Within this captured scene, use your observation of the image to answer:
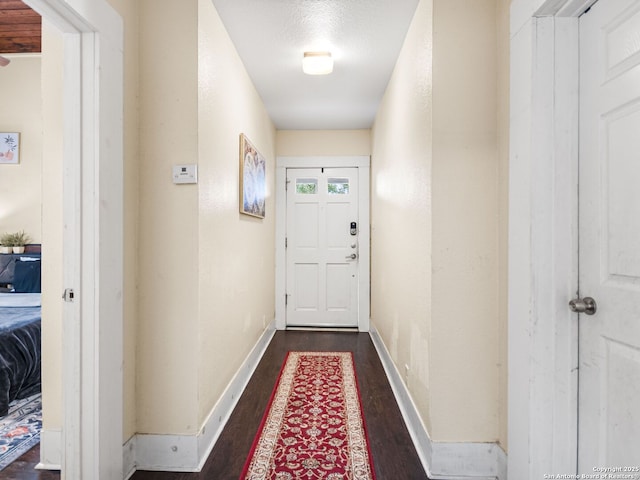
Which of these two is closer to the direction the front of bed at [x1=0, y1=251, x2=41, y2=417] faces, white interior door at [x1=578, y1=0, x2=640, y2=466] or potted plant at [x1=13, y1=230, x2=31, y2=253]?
the white interior door

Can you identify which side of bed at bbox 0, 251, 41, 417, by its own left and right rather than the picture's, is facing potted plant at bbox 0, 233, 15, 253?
back

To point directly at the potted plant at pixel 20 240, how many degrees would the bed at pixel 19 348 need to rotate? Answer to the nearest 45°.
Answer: approximately 180°

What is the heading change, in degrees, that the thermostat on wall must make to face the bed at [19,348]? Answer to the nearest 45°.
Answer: approximately 135° to its right

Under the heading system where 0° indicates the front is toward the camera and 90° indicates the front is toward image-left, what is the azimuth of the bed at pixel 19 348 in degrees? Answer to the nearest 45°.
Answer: approximately 0°
